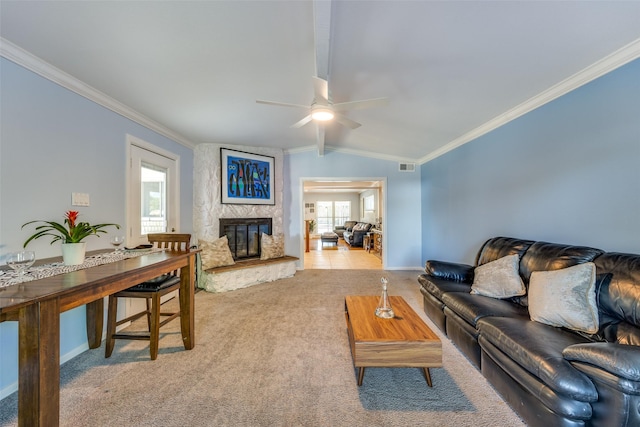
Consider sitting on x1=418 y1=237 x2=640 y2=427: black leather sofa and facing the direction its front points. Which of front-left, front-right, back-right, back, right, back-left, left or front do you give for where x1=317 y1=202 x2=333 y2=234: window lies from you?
right

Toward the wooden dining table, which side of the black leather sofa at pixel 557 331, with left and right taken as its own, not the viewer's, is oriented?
front

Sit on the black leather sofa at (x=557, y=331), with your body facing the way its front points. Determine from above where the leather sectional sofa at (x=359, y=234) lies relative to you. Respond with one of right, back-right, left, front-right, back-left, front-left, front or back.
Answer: right

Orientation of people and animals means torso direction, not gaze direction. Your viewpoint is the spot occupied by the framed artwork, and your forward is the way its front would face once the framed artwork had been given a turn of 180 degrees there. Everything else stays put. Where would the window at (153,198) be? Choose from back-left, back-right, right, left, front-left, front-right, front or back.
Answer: left

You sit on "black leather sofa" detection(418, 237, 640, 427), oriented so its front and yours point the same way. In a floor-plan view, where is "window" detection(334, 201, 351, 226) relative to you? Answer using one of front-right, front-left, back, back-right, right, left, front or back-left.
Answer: right

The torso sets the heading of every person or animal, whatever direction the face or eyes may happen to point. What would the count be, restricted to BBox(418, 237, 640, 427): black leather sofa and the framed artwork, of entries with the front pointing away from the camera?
0

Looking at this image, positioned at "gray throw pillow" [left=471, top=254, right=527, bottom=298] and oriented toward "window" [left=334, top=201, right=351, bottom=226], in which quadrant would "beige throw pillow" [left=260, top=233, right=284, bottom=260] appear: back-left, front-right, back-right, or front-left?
front-left

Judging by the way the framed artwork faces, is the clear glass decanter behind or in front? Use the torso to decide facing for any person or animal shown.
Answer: in front

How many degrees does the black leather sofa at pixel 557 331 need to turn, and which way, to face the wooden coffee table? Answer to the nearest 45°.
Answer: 0° — it already faces it

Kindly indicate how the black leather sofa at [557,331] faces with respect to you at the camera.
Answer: facing the viewer and to the left of the viewer

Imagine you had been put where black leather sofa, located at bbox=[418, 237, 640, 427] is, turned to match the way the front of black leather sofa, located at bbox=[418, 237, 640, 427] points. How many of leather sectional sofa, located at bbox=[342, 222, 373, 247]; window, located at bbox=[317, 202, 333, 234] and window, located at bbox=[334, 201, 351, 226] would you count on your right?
3

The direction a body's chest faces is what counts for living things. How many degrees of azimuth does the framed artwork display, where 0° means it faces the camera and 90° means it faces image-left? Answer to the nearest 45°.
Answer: approximately 315°

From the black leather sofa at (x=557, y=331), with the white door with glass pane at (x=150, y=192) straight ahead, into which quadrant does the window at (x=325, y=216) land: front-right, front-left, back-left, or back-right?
front-right

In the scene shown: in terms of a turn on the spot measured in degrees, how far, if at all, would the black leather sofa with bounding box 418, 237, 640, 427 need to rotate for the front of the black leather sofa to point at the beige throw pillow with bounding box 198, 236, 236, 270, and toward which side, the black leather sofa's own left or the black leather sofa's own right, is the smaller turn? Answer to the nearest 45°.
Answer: approximately 45° to the black leather sofa's own right

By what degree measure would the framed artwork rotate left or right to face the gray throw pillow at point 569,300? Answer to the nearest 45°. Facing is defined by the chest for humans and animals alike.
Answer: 0° — it already faces it

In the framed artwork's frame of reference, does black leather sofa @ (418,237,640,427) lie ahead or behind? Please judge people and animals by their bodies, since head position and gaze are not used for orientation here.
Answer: ahead

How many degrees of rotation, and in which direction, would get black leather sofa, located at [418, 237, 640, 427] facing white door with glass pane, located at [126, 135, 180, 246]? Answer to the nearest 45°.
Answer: approximately 45° to its right

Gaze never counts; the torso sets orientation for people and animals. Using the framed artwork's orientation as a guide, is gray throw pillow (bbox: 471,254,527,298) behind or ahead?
ahead
